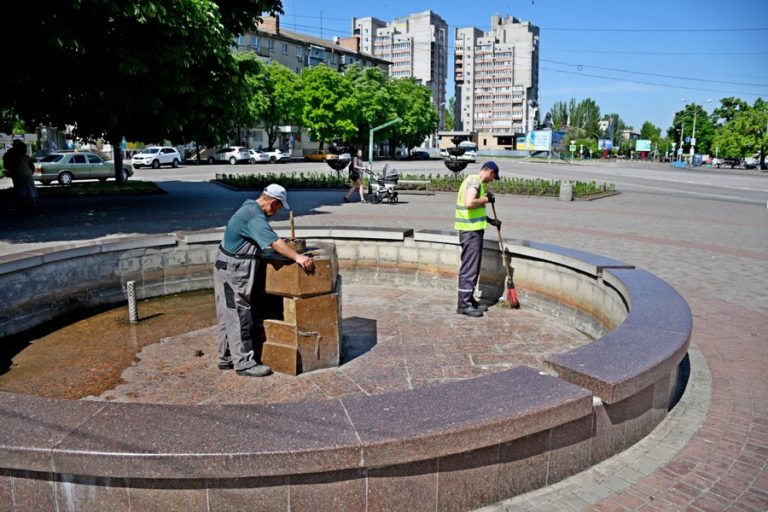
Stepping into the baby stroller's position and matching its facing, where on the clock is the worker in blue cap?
The worker in blue cap is roughly at 3 o'clock from the baby stroller.

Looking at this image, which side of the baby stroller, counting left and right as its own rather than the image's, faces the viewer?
right

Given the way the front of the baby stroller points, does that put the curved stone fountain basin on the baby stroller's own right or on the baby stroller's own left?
on the baby stroller's own right

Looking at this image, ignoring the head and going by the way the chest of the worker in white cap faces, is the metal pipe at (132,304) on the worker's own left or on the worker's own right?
on the worker's own left

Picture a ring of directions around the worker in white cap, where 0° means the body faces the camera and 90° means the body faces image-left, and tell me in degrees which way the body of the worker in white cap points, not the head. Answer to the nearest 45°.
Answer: approximately 270°

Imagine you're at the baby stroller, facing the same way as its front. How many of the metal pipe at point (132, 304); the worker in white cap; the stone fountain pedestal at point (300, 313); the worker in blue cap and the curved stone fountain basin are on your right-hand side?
5

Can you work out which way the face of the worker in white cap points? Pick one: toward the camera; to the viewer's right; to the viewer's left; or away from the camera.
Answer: to the viewer's right
